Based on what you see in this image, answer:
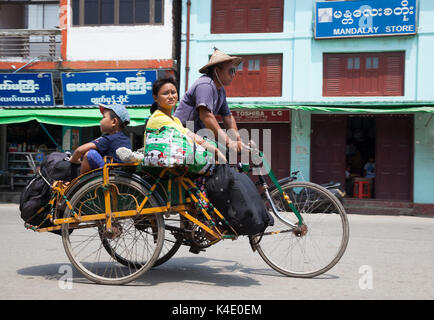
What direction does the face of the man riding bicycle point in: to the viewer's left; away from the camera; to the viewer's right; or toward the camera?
to the viewer's right

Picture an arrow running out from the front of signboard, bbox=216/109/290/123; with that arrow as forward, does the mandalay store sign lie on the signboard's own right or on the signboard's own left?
on the signboard's own left

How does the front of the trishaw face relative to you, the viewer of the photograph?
facing to the right of the viewer

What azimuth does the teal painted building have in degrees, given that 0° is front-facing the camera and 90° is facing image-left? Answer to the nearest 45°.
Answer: approximately 0°

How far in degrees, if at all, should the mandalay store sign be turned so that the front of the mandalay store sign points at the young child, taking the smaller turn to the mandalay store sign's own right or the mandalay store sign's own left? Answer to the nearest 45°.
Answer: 0° — it already faces them

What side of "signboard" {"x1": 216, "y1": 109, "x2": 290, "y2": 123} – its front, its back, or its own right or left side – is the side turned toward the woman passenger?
front

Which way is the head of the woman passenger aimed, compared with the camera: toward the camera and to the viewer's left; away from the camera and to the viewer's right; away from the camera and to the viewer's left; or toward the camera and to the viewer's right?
toward the camera and to the viewer's right

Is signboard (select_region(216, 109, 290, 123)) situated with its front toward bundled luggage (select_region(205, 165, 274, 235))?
yes

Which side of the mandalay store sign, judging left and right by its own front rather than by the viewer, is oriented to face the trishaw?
front

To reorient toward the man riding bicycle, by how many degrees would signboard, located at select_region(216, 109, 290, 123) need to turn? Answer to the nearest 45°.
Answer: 0° — it already faces them
